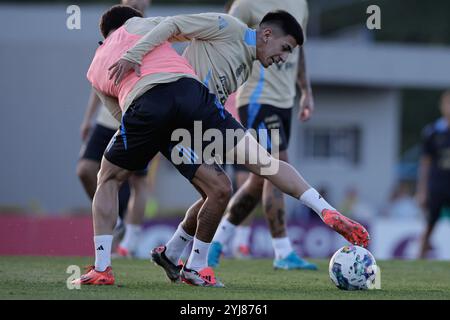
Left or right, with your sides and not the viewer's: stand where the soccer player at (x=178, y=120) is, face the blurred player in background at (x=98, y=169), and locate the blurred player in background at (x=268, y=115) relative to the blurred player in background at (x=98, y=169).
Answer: right

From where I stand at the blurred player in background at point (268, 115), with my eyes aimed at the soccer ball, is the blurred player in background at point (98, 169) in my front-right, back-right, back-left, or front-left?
back-right

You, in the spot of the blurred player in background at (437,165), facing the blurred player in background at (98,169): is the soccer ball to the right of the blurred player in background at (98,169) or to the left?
left
